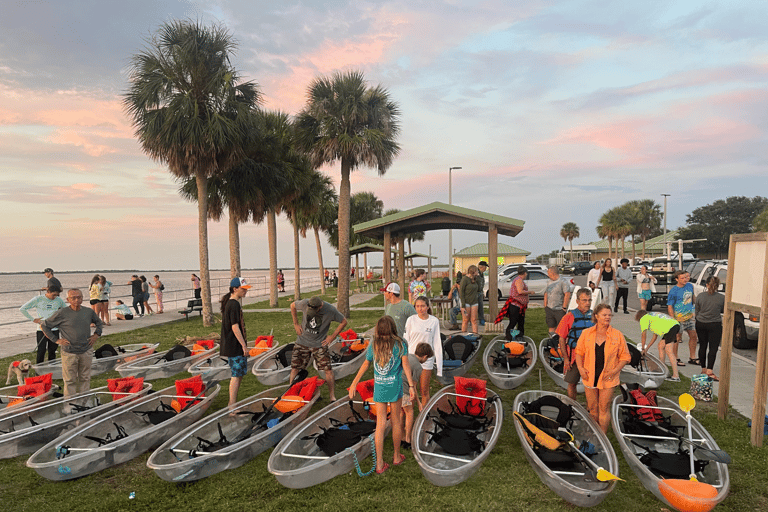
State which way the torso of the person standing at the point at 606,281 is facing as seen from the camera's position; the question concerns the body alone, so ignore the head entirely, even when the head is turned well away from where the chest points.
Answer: toward the camera

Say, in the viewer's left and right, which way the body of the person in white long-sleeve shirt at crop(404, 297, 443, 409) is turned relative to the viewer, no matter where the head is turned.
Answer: facing the viewer

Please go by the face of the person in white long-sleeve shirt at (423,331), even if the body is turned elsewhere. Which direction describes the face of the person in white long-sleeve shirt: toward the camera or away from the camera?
toward the camera

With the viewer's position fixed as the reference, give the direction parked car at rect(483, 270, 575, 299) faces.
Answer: facing to the left of the viewer

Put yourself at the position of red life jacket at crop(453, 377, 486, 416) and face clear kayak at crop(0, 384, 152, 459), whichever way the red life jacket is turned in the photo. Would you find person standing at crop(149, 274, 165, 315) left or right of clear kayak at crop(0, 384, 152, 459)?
right

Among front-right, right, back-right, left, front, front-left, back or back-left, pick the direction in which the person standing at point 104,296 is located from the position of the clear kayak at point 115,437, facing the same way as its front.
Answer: back-right

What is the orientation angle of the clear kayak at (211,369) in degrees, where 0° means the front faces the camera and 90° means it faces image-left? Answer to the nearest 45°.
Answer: approximately 45°

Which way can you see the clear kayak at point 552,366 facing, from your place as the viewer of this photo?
facing the viewer and to the right of the viewer

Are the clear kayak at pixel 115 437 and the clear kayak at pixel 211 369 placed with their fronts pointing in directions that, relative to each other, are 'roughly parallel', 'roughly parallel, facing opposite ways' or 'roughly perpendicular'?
roughly parallel

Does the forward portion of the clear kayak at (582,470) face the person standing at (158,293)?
no

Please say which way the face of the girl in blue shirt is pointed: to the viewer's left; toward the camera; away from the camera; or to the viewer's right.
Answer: away from the camera

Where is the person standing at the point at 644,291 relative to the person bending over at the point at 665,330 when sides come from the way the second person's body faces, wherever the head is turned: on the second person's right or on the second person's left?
on the second person's right

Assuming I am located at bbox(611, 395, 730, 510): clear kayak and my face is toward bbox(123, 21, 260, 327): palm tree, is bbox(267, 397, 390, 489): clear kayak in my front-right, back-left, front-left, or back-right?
front-left

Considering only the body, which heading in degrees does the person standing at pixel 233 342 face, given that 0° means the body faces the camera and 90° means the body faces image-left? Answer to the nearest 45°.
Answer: approximately 270°
